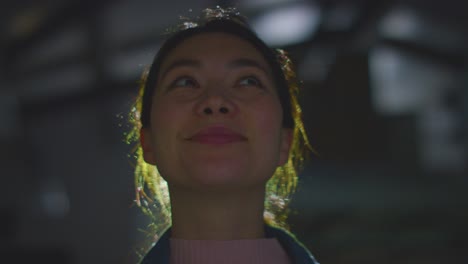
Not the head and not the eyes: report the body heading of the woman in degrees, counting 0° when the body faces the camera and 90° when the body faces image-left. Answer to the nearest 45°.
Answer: approximately 0°
